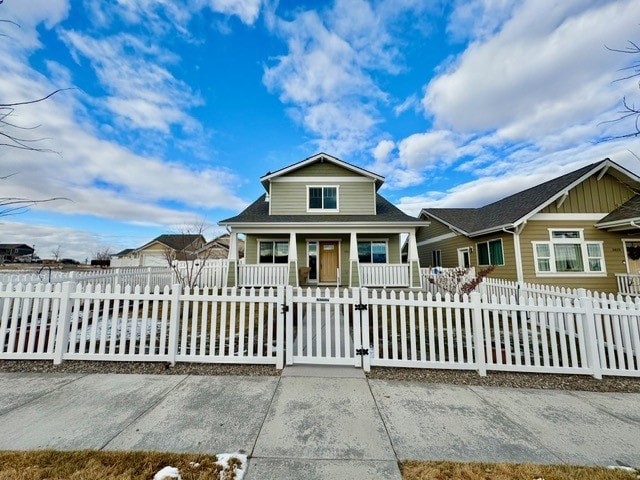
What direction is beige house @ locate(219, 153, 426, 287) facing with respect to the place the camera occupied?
facing the viewer

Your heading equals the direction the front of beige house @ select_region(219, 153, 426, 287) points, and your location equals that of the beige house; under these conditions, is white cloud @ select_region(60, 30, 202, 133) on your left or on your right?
on your right

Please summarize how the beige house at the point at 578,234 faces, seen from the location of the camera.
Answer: facing the viewer and to the right of the viewer

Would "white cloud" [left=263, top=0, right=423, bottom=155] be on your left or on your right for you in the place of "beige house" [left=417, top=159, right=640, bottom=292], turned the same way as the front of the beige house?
on your right

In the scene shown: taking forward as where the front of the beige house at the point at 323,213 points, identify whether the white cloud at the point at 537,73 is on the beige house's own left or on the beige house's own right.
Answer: on the beige house's own left

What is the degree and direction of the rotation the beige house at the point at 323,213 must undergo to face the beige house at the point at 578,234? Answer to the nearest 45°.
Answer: approximately 90° to its left

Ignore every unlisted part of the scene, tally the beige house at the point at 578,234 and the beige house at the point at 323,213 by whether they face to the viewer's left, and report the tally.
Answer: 0

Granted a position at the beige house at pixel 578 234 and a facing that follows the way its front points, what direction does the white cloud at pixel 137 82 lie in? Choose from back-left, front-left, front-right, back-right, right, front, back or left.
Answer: right
